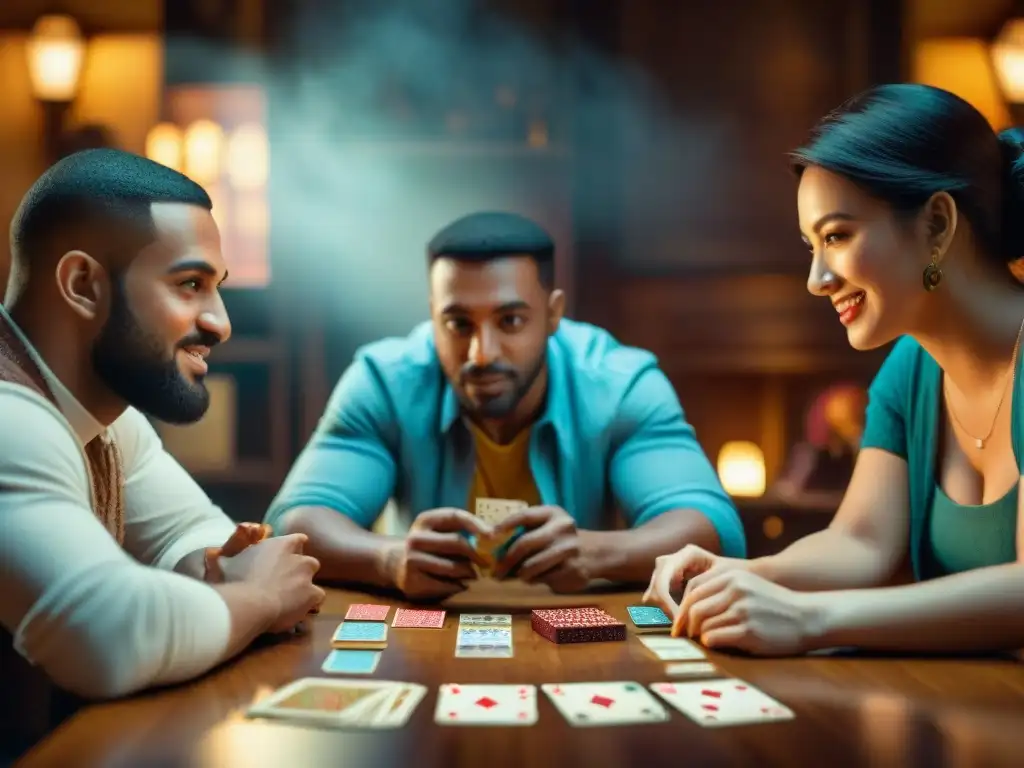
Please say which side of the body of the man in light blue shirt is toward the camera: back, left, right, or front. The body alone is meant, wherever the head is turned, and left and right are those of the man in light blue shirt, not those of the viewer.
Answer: front

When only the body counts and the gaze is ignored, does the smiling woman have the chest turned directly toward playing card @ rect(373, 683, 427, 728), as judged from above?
yes

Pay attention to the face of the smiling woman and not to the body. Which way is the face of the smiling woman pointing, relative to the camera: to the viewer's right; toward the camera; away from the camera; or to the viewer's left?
to the viewer's left

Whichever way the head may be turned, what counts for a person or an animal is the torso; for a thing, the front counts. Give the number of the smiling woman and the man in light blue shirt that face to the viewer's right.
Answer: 0

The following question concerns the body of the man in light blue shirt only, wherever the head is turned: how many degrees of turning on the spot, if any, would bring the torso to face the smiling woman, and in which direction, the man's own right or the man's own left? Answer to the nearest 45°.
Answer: approximately 45° to the man's own left

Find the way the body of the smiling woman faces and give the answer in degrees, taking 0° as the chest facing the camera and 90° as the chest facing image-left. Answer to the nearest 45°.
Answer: approximately 45°

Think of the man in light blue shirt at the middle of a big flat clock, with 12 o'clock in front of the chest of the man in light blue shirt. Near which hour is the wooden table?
The wooden table is roughly at 12 o'clock from the man in light blue shirt.

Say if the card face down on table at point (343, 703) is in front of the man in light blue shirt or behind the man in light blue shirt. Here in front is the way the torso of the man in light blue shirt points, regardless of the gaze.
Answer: in front
